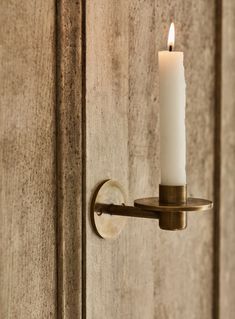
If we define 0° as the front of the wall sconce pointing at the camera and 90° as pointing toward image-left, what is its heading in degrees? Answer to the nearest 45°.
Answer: approximately 315°
